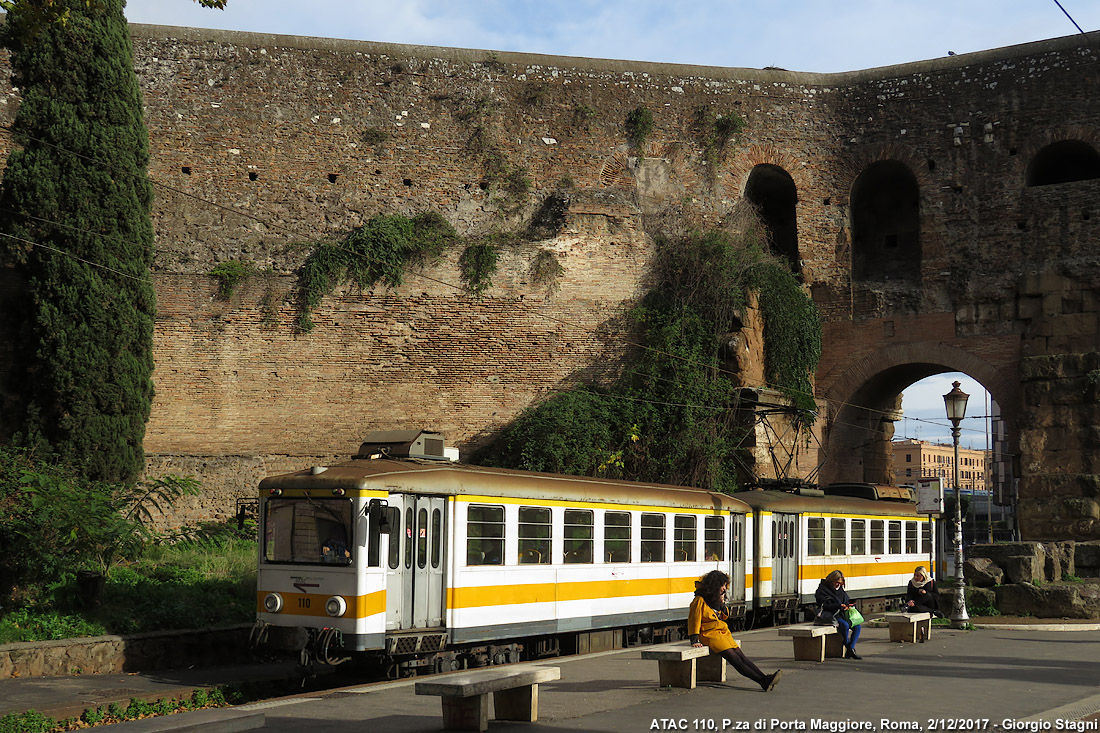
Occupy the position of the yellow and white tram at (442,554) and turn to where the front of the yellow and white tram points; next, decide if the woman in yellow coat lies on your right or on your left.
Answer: on your left

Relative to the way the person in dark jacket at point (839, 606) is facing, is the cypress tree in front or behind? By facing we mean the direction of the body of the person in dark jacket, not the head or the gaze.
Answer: behind

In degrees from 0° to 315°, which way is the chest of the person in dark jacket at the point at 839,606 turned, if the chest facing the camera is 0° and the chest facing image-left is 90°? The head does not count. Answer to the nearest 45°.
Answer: approximately 315°

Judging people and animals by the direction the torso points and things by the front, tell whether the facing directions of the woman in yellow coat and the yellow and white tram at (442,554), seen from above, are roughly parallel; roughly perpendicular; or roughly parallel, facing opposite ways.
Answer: roughly perpendicular

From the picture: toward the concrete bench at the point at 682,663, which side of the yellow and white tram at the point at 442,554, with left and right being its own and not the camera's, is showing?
left

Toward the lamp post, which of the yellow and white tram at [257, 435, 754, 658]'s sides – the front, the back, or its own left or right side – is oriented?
back

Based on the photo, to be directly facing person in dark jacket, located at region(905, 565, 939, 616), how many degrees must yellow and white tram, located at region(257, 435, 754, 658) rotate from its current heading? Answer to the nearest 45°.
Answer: approximately 180°
